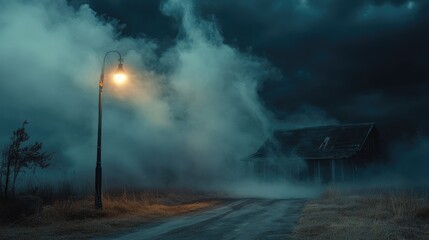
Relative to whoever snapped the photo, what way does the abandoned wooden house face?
facing the viewer
